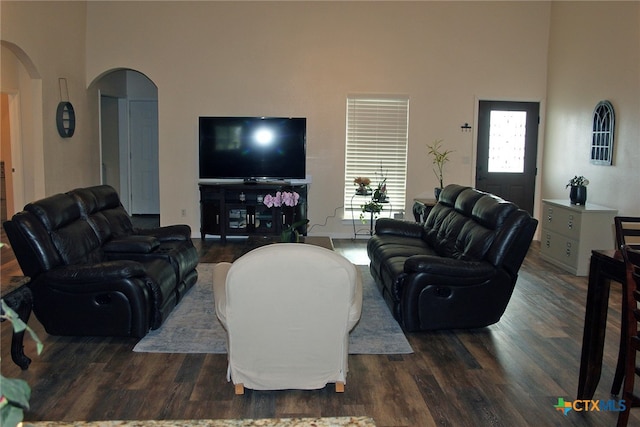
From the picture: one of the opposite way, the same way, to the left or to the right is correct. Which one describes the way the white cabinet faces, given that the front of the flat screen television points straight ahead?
to the right

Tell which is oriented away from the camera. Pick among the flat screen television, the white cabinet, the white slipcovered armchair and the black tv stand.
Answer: the white slipcovered armchair

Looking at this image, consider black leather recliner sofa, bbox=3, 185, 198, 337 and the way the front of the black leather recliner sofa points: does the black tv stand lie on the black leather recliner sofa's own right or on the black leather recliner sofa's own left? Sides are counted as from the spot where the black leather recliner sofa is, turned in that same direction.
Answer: on the black leather recliner sofa's own left

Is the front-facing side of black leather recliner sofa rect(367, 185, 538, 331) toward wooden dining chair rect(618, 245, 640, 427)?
no

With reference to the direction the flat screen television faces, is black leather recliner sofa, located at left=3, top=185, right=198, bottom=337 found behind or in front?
in front

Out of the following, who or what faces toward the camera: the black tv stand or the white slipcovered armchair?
the black tv stand

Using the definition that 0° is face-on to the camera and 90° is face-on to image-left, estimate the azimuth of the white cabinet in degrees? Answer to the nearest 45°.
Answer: approximately 45°

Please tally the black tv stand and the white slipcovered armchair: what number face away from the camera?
1

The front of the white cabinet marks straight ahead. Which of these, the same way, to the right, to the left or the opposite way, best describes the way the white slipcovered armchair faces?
to the right

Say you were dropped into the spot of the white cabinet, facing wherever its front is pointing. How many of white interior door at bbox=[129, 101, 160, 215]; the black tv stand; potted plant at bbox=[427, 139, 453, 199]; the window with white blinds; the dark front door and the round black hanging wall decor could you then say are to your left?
0

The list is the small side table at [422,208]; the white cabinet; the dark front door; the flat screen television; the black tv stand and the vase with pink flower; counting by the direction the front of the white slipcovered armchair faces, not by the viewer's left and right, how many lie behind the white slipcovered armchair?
0

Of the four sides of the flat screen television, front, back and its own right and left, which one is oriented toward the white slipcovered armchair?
front

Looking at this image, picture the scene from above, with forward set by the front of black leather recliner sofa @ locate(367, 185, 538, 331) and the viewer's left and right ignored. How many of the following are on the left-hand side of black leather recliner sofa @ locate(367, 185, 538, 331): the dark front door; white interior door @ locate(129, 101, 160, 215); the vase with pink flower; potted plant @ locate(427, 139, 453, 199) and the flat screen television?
0

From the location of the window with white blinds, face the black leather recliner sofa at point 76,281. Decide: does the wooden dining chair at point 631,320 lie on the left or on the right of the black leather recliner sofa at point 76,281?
left

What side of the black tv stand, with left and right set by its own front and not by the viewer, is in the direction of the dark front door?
left

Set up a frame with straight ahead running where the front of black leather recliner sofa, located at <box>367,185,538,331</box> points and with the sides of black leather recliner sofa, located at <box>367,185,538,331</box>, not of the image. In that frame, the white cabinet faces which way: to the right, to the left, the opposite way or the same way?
the same way

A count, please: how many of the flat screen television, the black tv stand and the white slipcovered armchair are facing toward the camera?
2

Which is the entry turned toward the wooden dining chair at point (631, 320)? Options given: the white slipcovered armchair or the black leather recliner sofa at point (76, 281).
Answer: the black leather recliner sofa

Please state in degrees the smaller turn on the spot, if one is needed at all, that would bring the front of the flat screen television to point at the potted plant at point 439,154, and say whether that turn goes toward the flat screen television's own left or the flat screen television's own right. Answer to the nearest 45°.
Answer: approximately 90° to the flat screen television's own left

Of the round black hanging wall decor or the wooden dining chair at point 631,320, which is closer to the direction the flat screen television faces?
the wooden dining chair

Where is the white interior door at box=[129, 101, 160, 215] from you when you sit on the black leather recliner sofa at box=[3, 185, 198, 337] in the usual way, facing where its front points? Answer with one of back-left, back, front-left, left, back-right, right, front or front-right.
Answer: back-left

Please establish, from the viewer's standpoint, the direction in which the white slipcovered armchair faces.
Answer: facing away from the viewer
